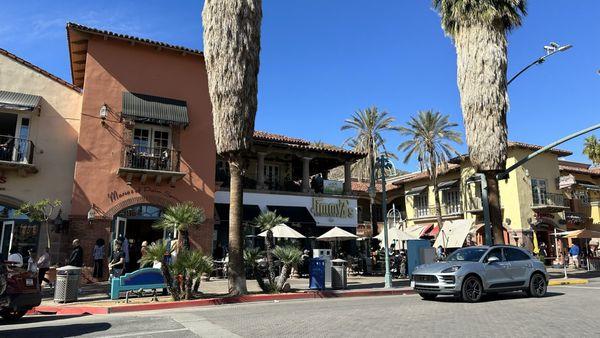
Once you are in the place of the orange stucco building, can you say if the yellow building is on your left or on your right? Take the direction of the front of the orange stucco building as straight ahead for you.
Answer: on your left

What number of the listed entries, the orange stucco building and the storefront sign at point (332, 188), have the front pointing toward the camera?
2

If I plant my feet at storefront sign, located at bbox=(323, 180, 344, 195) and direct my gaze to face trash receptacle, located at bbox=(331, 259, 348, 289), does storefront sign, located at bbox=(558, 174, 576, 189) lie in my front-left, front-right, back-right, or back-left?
back-left

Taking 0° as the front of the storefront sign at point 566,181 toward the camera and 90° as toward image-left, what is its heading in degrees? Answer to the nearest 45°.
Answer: approximately 45°

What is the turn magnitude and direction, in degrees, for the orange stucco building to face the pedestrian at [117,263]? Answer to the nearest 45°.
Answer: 0° — it already faces them

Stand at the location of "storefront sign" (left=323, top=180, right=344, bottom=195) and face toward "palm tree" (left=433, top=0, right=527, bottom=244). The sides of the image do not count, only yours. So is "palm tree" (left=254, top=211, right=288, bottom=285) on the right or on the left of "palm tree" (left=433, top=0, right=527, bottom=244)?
right

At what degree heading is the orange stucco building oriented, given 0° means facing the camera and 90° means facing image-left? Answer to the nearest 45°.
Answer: approximately 0°

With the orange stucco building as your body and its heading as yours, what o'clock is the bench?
The bench is roughly at 12 o'clock from the orange stucco building.

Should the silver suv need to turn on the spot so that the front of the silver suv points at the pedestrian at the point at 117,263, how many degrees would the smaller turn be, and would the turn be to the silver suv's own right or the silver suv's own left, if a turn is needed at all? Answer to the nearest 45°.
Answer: approximately 45° to the silver suv's own right

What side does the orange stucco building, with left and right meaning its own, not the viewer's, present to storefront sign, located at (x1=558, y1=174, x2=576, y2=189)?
left
